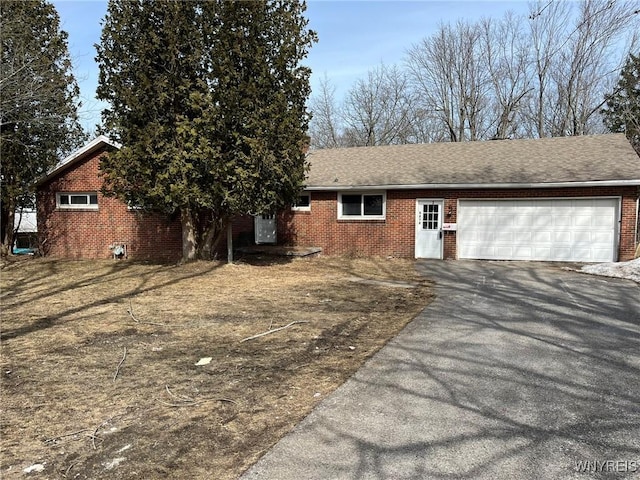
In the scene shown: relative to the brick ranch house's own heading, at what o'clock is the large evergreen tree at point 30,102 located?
The large evergreen tree is roughly at 3 o'clock from the brick ranch house.

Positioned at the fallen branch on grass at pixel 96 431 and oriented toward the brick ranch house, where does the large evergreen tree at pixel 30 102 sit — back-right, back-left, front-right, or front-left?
front-left

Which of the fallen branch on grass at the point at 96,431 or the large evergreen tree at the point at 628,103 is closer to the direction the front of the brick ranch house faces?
the fallen branch on grass

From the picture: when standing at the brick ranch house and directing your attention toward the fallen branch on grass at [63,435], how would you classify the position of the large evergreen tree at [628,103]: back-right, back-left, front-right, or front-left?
back-left

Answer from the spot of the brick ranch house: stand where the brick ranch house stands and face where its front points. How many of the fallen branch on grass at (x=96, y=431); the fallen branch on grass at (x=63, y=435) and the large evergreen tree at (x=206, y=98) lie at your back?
0

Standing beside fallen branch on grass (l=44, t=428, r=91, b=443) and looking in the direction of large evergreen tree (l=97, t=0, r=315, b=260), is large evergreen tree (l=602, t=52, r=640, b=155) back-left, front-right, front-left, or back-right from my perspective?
front-right

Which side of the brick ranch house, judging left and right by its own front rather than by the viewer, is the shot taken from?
front

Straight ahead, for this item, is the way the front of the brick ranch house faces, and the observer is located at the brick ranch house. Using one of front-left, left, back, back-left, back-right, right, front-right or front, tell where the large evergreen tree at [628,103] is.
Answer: back-left

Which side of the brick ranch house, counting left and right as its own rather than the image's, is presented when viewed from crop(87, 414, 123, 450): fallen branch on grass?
front
